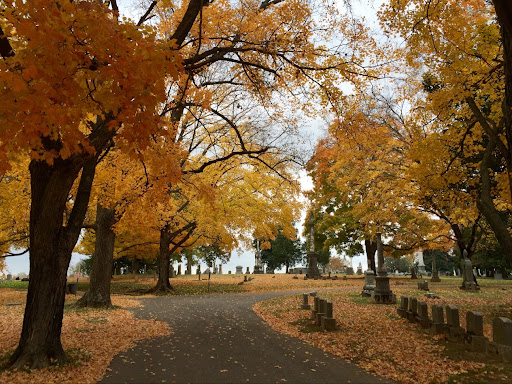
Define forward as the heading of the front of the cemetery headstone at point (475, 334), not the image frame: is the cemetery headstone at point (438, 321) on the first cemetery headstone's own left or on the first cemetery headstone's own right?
on the first cemetery headstone's own right

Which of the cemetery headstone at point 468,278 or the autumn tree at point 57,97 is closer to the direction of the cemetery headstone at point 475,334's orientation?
the autumn tree

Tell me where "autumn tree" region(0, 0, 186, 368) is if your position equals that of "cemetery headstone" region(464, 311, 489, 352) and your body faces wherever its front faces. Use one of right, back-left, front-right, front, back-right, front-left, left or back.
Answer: front

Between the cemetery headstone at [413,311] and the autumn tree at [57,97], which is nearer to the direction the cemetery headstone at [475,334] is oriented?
the autumn tree

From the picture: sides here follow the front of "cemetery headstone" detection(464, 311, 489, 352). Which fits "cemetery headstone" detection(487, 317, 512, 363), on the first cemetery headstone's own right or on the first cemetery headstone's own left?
on the first cemetery headstone's own left

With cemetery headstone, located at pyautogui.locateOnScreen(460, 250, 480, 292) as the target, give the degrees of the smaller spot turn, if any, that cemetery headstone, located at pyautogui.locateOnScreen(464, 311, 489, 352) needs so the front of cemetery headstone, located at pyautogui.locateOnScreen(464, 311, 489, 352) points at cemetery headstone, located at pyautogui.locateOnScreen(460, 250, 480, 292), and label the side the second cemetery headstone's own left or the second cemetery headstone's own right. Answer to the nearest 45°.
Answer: approximately 135° to the second cemetery headstone's own right

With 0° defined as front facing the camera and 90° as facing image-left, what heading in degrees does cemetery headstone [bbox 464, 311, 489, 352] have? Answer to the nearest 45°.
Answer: approximately 45°
